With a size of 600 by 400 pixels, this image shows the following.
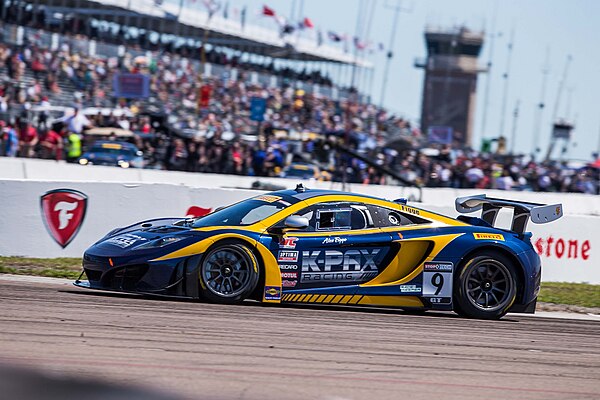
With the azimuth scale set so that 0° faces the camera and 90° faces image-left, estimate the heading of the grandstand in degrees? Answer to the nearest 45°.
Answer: approximately 315°

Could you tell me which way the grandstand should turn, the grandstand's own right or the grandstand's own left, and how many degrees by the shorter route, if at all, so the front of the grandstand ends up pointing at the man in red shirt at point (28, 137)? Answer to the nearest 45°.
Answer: approximately 45° to the grandstand's own right

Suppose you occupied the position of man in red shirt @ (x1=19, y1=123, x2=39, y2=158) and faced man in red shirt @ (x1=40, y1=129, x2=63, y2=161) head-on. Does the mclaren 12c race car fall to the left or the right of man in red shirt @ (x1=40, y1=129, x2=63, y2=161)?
right

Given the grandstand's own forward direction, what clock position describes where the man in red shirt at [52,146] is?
The man in red shirt is roughly at 2 o'clock from the grandstand.
